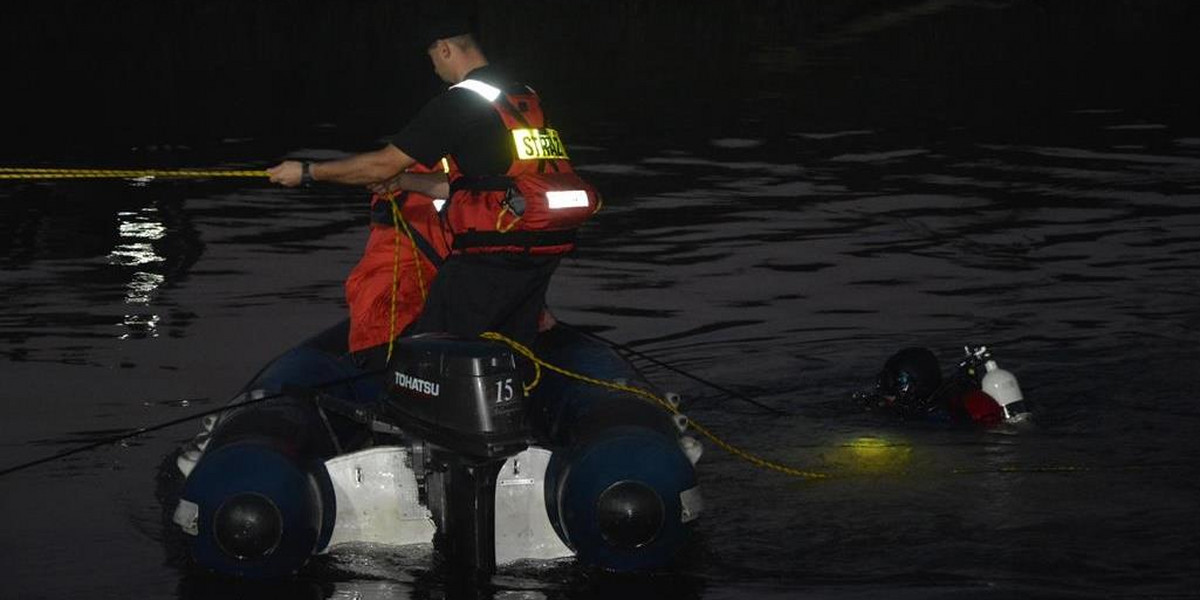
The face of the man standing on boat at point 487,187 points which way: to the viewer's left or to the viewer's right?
to the viewer's left

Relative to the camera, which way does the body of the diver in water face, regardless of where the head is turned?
to the viewer's left

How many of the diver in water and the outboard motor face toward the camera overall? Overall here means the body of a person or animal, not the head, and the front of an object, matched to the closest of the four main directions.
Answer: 0

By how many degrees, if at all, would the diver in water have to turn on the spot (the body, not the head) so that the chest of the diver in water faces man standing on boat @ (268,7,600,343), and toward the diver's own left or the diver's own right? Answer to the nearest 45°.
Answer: approximately 45° to the diver's own left

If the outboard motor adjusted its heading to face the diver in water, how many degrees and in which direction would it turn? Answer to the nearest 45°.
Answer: approximately 90° to its right

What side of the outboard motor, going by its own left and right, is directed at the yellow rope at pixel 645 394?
right

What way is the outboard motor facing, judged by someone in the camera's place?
facing away from the viewer and to the left of the viewer

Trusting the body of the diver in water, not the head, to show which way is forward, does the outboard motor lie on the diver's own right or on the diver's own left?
on the diver's own left
